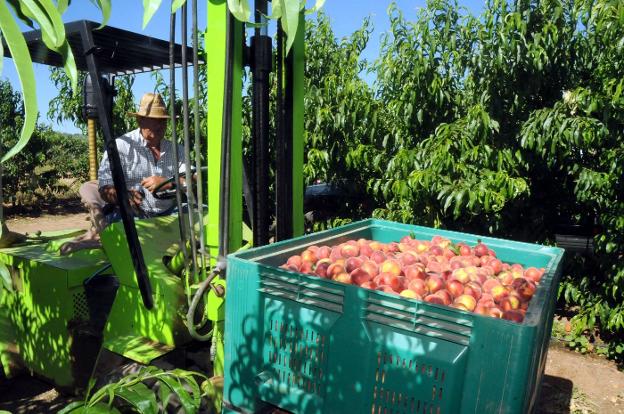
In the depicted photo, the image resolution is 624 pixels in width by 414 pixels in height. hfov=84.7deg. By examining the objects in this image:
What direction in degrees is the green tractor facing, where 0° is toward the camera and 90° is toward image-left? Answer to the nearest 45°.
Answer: approximately 315°

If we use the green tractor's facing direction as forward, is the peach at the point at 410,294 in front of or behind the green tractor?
in front

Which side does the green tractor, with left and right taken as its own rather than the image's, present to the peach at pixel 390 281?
front

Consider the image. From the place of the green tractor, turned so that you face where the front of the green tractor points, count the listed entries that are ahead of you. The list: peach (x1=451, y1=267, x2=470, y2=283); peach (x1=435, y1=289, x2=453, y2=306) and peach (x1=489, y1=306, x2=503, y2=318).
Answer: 3

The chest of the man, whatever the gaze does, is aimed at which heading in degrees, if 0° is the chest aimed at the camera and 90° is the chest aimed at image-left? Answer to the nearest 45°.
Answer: approximately 0°

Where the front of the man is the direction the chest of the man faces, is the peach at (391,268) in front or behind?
in front

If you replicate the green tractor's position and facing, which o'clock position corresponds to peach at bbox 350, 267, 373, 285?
The peach is roughly at 12 o'clock from the green tractor.

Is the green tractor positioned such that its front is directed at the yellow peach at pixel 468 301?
yes

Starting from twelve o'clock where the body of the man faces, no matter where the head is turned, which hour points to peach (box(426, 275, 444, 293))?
The peach is roughly at 11 o'clock from the man.

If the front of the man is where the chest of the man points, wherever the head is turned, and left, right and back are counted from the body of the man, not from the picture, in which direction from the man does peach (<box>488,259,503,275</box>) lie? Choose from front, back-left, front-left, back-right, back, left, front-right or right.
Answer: front-left

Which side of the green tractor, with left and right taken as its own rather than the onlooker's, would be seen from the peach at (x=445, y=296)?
front
